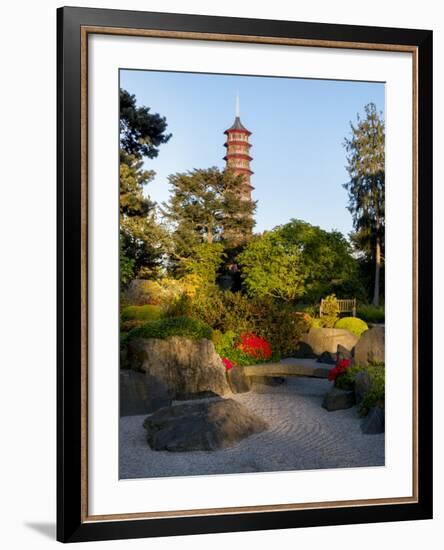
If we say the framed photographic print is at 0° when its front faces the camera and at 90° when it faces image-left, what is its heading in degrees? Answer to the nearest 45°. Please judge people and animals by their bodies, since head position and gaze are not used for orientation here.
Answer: approximately 315°
